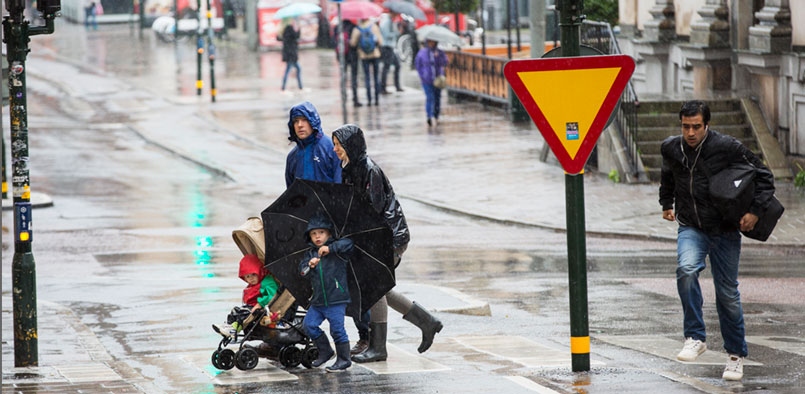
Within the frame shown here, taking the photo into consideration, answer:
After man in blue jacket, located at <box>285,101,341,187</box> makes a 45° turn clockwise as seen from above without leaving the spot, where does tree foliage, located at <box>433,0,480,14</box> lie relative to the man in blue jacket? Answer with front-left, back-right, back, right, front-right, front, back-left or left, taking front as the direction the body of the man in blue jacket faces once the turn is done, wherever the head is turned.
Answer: right

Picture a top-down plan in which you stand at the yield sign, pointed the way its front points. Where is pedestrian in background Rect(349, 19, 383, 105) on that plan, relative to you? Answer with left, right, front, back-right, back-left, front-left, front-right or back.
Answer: back

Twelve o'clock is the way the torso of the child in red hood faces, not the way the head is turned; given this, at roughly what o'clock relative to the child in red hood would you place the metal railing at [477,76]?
The metal railing is roughly at 5 o'clock from the child in red hood.

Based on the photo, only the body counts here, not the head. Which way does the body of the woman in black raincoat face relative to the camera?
to the viewer's left

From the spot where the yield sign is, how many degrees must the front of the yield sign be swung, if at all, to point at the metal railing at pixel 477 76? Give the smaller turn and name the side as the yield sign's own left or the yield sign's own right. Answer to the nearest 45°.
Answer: approximately 180°

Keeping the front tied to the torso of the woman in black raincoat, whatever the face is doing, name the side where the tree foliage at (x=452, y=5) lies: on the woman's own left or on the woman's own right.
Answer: on the woman's own right

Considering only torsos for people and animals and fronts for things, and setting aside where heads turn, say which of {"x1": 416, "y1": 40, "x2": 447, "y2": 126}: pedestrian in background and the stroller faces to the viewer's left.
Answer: the stroller

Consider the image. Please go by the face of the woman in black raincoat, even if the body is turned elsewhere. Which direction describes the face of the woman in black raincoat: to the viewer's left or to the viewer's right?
to the viewer's left

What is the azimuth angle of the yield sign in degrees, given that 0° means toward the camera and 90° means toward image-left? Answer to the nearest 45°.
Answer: approximately 0°

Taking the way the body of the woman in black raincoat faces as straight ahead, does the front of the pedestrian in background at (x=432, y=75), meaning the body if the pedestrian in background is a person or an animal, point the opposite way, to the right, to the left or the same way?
to the left

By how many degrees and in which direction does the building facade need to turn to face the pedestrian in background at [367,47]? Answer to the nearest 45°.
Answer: approximately 90° to its right

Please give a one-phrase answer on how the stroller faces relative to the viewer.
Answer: facing to the left of the viewer
